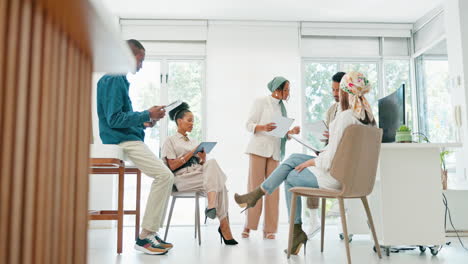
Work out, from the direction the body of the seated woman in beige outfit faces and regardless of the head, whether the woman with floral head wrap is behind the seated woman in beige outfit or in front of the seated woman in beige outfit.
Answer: in front

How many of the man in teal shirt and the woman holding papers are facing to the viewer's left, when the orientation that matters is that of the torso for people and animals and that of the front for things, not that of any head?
0

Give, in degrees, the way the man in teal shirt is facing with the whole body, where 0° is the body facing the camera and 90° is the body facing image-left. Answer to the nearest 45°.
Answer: approximately 270°

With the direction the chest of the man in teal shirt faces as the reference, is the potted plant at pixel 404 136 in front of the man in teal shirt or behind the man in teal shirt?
in front

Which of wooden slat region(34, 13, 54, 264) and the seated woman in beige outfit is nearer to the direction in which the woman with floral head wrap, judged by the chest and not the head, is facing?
the seated woman in beige outfit

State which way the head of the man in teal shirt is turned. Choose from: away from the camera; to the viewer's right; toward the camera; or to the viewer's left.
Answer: to the viewer's right

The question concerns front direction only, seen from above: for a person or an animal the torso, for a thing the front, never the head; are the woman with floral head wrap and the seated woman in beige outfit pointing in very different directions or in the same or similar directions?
very different directions

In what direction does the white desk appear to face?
to the viewer's left

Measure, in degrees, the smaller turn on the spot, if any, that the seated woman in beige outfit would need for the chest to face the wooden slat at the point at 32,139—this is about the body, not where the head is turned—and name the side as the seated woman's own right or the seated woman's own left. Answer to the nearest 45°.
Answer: approximately 45° to the seated woman's own right

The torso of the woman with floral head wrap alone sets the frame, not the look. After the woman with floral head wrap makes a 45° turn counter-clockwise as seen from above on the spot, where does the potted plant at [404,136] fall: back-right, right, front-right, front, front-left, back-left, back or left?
back-right

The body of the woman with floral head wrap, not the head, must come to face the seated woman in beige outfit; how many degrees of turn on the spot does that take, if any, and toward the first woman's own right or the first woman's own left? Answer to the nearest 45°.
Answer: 0° — they already face them

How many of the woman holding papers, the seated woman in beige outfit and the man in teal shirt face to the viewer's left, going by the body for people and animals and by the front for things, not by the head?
0

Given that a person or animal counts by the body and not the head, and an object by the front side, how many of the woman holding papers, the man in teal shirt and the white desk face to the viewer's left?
1
